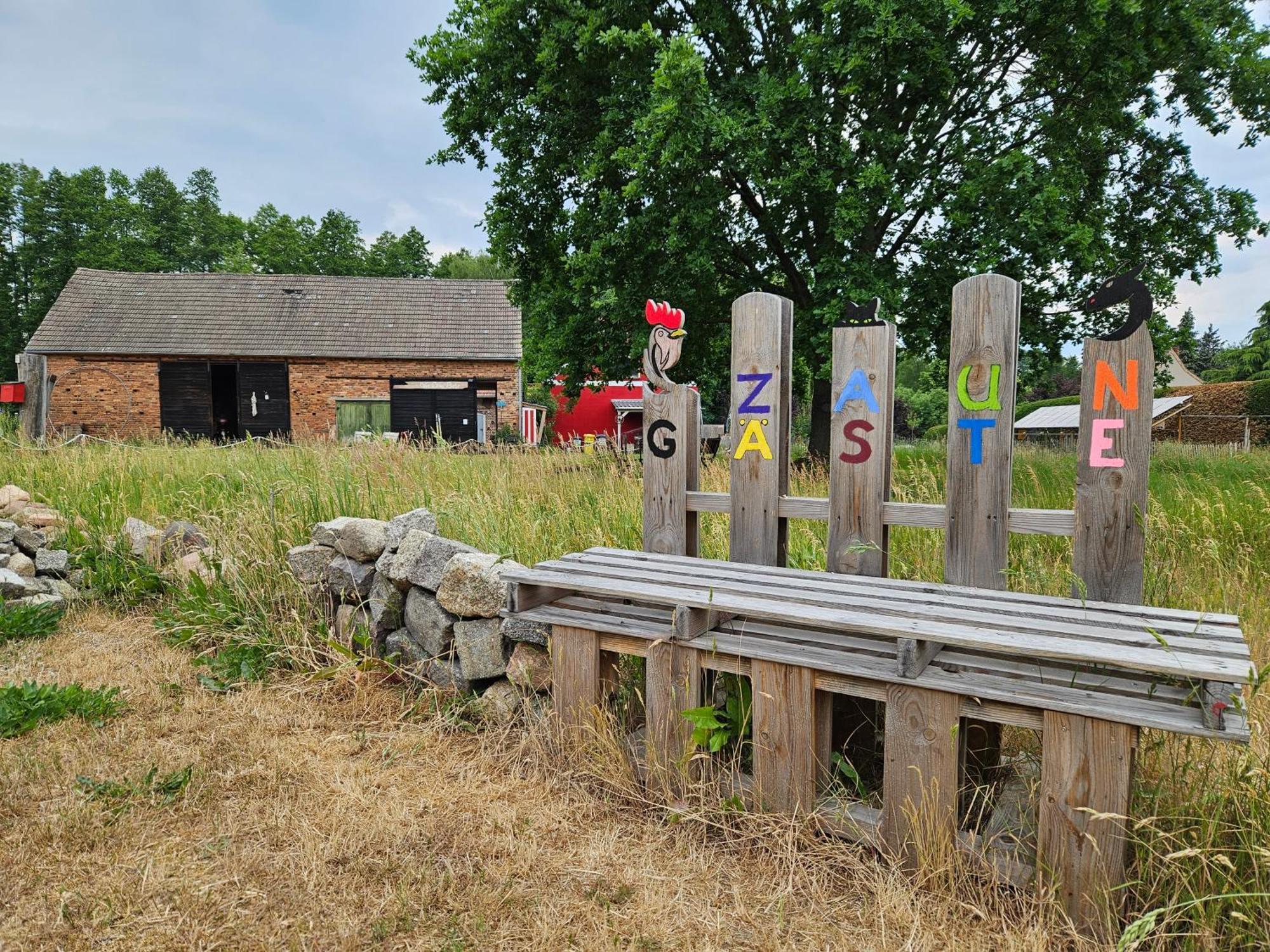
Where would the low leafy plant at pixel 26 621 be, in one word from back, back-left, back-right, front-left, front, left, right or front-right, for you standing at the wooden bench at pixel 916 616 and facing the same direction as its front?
front-right

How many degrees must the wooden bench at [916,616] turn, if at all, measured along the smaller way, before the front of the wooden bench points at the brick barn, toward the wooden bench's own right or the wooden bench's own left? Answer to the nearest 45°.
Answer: approximately 90° to the wooden bench's own right

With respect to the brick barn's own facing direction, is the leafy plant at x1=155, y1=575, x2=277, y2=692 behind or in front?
in front

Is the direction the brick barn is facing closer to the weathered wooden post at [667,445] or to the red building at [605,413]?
the weathered wooden post

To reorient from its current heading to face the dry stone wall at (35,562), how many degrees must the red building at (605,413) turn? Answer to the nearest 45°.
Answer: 0° — it already faces it

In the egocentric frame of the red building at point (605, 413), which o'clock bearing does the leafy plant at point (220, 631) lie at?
The leafy plant is roughly at 12 o'clock from the red building.

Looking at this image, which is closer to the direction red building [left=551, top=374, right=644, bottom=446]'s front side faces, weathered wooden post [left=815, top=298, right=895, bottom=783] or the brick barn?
the weathered wooden post

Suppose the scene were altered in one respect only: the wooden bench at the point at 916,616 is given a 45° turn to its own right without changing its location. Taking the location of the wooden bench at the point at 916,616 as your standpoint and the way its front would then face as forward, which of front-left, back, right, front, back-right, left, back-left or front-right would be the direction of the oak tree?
right

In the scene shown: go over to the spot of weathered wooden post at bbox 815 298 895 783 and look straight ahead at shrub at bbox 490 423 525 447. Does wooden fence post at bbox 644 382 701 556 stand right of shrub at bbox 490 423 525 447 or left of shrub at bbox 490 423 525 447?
left

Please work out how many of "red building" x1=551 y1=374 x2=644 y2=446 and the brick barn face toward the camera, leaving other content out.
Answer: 2

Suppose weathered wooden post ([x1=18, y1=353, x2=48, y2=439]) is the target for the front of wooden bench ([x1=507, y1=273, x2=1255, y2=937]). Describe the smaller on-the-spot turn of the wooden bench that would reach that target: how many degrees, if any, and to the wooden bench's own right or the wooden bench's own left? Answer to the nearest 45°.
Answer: approximately 90° to the wooden bench's own right

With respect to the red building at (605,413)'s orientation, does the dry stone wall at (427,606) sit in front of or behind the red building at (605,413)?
in front

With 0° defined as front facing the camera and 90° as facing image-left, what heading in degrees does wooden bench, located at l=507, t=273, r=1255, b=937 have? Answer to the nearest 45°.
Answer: approximately 45°
